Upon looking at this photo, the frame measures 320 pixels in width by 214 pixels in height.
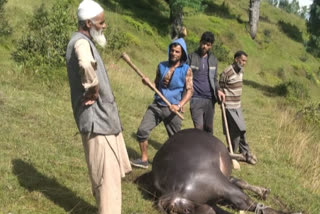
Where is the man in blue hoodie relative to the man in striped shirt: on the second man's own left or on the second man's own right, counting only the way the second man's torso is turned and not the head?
on the second man's own right

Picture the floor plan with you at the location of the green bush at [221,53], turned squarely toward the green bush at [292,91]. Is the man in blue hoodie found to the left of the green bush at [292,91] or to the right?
right

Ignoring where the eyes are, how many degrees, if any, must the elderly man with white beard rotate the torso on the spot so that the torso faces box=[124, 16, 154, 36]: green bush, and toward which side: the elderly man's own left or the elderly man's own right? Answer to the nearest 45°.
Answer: approximately 90° to the elderly man's own left

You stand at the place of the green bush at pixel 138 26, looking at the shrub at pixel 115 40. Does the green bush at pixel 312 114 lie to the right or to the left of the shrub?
left

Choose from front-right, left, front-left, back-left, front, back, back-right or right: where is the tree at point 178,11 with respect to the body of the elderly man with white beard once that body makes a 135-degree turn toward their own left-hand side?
front-right

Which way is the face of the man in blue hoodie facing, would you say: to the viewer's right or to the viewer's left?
to the viewer's left

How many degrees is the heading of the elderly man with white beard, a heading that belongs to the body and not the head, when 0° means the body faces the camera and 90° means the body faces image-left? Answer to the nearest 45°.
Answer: approximately 270°

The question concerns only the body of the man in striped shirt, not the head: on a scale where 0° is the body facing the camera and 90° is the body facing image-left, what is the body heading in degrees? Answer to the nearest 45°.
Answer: approximately 315°

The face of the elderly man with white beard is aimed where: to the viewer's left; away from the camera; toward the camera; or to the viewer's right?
to the viewer's right
